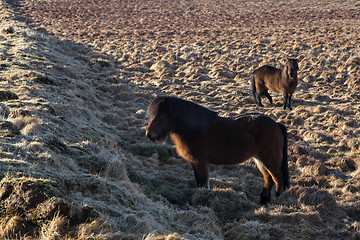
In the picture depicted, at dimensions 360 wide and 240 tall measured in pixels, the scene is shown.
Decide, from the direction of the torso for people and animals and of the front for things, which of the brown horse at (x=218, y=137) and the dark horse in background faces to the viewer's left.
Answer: the brown horse

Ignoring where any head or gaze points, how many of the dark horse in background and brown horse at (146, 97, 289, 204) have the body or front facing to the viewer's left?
1

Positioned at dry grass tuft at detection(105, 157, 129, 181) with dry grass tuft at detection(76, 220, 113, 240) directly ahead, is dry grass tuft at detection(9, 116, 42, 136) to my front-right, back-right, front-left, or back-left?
back-right

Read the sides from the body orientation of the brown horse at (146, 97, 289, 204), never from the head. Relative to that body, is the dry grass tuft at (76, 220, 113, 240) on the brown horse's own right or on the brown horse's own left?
on the brown horse's own left

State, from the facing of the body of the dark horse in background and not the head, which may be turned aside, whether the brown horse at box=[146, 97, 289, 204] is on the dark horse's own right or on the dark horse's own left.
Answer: on the dark horse's own right

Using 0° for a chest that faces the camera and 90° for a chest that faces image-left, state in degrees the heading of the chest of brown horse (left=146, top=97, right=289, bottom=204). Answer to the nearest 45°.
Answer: approximately 90°

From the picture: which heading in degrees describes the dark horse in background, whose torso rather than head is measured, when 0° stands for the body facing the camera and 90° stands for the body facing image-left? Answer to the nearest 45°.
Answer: approximately 315°

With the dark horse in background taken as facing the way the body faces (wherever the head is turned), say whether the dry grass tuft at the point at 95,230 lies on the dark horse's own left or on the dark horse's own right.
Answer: on the dark horse's own right
